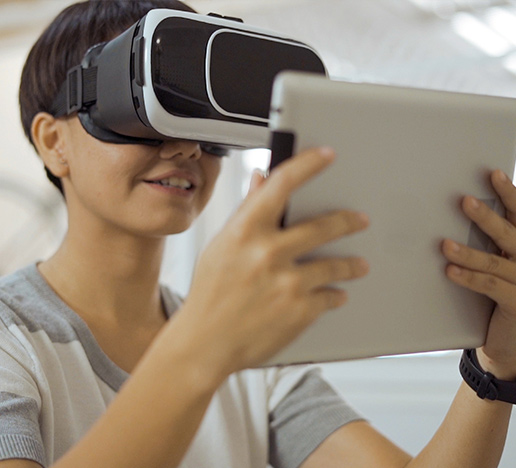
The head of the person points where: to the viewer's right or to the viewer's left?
to the viewer's right

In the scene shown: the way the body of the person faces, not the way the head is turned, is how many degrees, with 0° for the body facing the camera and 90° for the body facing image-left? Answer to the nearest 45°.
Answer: approximately 315°
